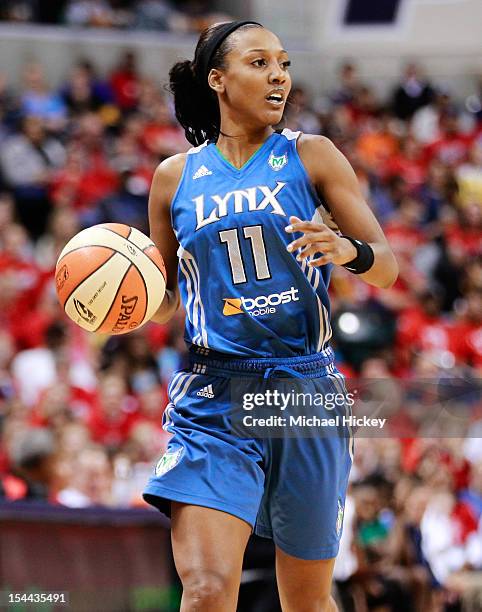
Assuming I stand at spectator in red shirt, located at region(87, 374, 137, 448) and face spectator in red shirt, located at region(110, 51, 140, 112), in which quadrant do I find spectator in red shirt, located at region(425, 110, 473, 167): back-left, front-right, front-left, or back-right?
front-right

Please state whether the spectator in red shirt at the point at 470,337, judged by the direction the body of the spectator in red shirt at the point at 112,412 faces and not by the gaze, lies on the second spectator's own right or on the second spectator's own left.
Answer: on the second spectator's own left

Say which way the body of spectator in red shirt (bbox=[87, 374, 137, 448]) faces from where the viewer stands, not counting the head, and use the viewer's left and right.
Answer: facing the viewer

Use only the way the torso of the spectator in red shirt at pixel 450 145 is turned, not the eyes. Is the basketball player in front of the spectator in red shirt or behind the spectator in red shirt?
in front

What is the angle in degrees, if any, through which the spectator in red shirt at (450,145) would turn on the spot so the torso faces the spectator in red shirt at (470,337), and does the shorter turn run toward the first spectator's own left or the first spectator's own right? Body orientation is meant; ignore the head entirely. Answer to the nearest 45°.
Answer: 0° — they already face them

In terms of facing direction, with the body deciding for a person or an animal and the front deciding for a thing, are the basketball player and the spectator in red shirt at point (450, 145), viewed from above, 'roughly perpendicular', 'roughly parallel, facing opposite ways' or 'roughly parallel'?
roughly parallel

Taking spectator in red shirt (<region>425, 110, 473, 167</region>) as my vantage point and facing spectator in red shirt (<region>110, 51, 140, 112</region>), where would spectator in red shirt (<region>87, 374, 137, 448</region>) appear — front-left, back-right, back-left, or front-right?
front-left

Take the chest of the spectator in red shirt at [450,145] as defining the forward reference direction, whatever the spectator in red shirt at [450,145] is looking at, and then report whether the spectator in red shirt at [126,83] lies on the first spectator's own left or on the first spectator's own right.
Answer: on the first spectator's own right

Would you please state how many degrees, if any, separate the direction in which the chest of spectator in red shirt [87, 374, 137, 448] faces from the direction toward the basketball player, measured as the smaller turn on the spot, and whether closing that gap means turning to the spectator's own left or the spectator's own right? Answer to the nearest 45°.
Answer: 0° — they already face them

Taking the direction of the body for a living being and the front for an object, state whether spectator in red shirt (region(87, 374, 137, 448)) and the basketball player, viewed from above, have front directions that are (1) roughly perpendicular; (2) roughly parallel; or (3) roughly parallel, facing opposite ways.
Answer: roughly parallel

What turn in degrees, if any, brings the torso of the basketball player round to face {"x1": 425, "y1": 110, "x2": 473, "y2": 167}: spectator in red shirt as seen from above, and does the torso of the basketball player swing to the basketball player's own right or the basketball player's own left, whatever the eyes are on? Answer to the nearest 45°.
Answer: approximately 180°

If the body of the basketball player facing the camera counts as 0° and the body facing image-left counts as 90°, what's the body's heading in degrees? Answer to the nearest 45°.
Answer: approximately 0°

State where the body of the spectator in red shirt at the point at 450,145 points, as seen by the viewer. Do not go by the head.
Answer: toward the camera

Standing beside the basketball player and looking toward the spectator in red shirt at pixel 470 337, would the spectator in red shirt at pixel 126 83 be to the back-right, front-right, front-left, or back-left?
front-left
